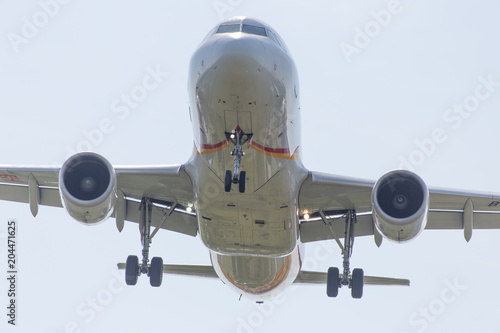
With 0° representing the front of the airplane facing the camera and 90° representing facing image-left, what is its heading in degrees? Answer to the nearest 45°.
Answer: approximately 0°
